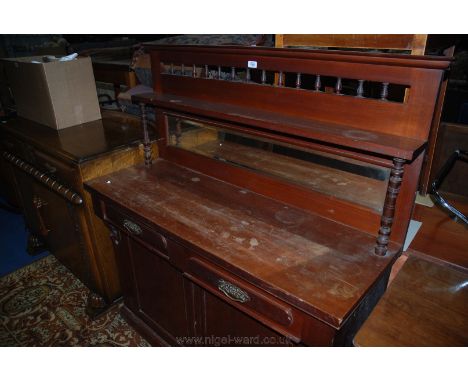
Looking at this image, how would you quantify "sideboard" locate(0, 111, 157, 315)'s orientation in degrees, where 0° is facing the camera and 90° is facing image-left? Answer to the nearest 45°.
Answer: approximately 45°

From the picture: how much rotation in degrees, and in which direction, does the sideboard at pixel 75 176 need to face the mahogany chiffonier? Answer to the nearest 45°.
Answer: approximately 90° to its left

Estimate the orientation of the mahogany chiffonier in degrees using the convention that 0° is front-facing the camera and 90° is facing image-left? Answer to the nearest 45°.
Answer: approximately 45°
